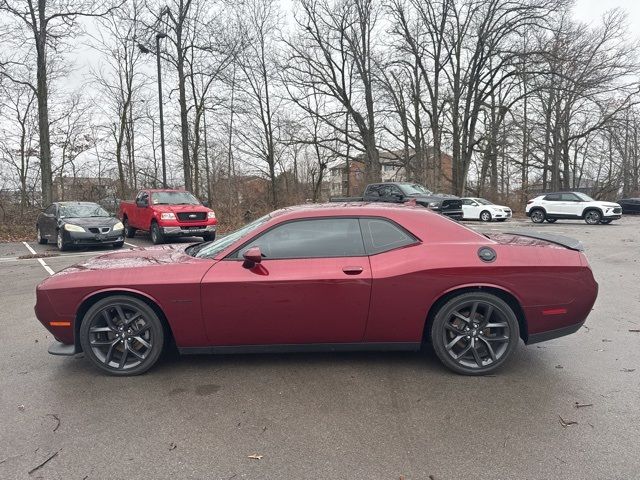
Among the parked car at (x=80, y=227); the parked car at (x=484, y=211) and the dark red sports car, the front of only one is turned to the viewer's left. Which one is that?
the dark red sports car

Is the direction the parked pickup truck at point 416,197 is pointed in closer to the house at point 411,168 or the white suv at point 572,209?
the white suv

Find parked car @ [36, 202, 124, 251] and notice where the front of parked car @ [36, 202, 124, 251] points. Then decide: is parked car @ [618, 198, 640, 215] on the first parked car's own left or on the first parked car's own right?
on the first parked car's own left

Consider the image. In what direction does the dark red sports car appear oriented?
to the viewer's left

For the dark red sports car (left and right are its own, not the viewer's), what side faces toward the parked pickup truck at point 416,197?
right

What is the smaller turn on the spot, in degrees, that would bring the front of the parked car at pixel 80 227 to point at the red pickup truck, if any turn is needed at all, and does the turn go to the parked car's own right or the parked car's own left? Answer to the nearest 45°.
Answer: approximately 45° to the parked car's own left

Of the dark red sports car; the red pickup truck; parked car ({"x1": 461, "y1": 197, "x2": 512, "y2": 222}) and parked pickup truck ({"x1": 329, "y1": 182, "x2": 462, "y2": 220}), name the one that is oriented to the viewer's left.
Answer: the dark red sports car

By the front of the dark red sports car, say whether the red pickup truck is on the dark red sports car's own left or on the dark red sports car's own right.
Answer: on the dark red sports car's own right

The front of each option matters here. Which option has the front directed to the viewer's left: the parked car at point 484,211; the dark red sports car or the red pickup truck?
the dark red sports car
